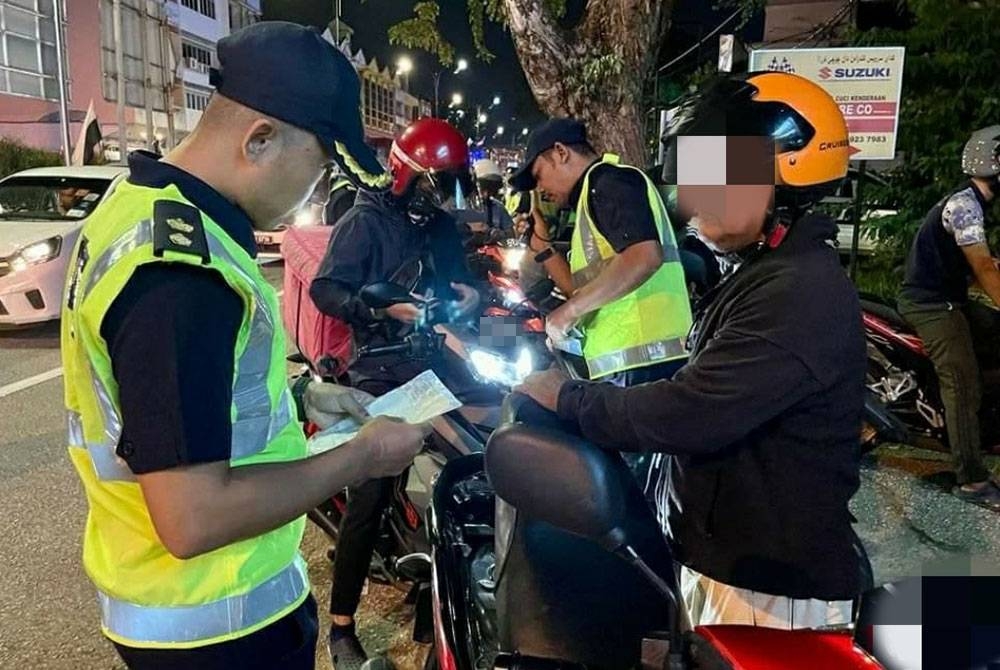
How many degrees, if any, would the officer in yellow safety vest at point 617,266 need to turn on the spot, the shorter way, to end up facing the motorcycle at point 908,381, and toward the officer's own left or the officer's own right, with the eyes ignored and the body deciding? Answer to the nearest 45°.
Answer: approximately 135° to the officer's own right

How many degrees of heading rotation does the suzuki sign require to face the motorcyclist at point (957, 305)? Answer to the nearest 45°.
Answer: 0° — it already faces them

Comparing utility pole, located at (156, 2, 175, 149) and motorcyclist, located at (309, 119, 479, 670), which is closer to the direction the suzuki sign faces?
the motorcyclist

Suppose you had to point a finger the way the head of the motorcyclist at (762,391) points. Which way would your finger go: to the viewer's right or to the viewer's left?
to the viewer's left

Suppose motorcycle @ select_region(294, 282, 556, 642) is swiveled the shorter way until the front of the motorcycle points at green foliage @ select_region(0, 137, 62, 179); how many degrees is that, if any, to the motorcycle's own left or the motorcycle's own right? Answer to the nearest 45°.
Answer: approximately 180°

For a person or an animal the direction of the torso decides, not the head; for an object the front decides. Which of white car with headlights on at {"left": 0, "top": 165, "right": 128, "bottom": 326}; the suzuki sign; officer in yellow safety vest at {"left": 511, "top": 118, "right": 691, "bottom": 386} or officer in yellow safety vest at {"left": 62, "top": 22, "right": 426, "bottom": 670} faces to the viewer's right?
officer in yellow safety vest at {"left": 62, "top": 22, "right": 426, "bottom": 670}

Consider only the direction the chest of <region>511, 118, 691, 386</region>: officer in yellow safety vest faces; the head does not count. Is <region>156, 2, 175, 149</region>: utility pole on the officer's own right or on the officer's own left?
on the officer's own right

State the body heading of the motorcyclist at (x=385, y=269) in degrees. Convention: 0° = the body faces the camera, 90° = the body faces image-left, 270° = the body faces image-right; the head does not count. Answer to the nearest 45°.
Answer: approximately 315°

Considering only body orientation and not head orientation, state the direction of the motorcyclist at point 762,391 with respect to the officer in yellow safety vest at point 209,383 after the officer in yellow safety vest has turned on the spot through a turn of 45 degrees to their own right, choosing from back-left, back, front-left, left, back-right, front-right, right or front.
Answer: front-left

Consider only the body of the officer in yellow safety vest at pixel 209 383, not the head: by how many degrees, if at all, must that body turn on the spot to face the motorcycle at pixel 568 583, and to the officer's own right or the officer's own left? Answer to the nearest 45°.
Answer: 0° — they already face it

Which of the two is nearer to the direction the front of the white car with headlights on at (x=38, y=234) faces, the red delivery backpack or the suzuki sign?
the red delivery backpack

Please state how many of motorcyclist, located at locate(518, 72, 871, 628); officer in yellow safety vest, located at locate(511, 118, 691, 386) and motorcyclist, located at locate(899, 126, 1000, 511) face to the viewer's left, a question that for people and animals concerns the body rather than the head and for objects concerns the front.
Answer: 2

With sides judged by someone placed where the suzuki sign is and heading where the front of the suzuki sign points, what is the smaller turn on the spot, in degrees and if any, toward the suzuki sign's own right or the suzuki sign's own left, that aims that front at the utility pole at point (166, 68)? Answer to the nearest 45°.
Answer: approximately 135° to the suzuki sign's own right

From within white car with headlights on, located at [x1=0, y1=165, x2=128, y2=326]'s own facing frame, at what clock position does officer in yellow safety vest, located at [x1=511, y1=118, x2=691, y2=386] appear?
The officer in yellow safety vest is roughly at 10 o'clock from the white car with headlights on.

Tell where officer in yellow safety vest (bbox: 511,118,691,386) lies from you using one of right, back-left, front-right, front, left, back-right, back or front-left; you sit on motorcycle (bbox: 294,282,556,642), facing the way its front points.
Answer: left

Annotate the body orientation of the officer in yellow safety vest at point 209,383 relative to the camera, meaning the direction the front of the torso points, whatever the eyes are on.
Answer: to the viewer's right
